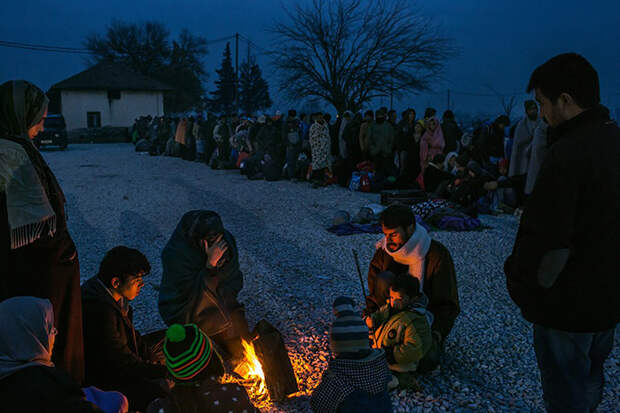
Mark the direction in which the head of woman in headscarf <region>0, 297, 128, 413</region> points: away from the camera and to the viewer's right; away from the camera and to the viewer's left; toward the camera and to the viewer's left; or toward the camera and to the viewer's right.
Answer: away from the camera and to the viewer's right

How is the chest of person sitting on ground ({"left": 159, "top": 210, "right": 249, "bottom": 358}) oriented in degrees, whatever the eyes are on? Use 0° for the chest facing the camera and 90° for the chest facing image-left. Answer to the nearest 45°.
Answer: approximately 315°

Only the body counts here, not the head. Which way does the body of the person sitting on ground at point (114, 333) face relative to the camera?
to the viewer's right

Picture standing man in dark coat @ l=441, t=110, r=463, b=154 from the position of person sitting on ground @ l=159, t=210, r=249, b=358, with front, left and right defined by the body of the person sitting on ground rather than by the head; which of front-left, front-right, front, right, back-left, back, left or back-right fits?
left

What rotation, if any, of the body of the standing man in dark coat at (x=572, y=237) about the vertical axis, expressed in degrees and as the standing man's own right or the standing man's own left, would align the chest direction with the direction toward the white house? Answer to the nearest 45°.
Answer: approximately 45° to the standing man's own right

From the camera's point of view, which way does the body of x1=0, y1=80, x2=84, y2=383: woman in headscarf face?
to the viewer's right

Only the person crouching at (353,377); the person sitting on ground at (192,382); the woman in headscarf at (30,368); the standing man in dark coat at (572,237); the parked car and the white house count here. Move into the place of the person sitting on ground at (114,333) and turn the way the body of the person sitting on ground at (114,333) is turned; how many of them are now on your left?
2

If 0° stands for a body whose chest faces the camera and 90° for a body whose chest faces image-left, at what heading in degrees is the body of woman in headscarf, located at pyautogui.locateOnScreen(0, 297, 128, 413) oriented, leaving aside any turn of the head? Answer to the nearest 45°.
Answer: approximately 225°

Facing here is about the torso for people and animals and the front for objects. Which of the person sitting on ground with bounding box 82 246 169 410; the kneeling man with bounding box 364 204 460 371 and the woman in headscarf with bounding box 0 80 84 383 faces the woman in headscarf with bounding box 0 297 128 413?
the kneeling man

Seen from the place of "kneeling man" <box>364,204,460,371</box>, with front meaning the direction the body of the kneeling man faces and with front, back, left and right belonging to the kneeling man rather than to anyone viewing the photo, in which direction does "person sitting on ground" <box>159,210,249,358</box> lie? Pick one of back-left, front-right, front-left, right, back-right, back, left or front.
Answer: front-right

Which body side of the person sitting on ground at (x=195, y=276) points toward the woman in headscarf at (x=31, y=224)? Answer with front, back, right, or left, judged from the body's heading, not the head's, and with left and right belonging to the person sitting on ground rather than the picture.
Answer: right
